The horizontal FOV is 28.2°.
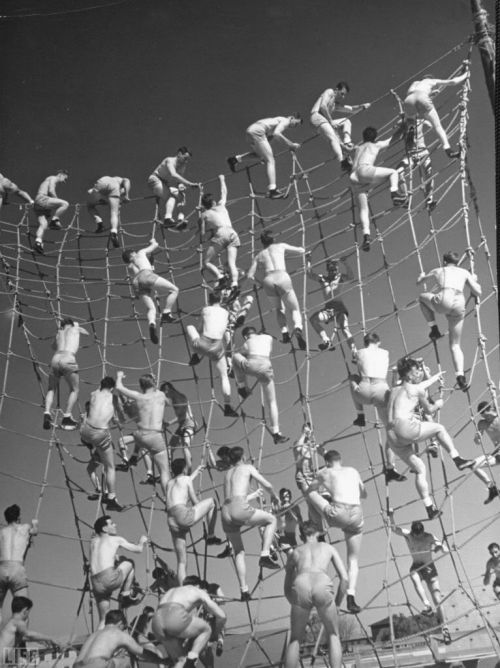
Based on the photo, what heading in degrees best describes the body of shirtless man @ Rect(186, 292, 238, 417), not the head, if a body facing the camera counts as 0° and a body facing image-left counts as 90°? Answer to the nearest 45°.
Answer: approximately 180°

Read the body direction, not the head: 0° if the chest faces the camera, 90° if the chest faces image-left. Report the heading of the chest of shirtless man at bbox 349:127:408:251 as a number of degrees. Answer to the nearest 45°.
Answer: approximately 225°

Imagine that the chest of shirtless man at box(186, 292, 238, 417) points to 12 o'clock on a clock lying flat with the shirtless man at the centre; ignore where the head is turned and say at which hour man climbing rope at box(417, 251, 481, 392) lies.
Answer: The man climbing rope is roughly at 4 o'clock from the shirtless man.

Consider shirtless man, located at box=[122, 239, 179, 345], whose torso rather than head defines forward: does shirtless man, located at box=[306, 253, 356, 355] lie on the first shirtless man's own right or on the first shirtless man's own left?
on the first shirtless man's own right
